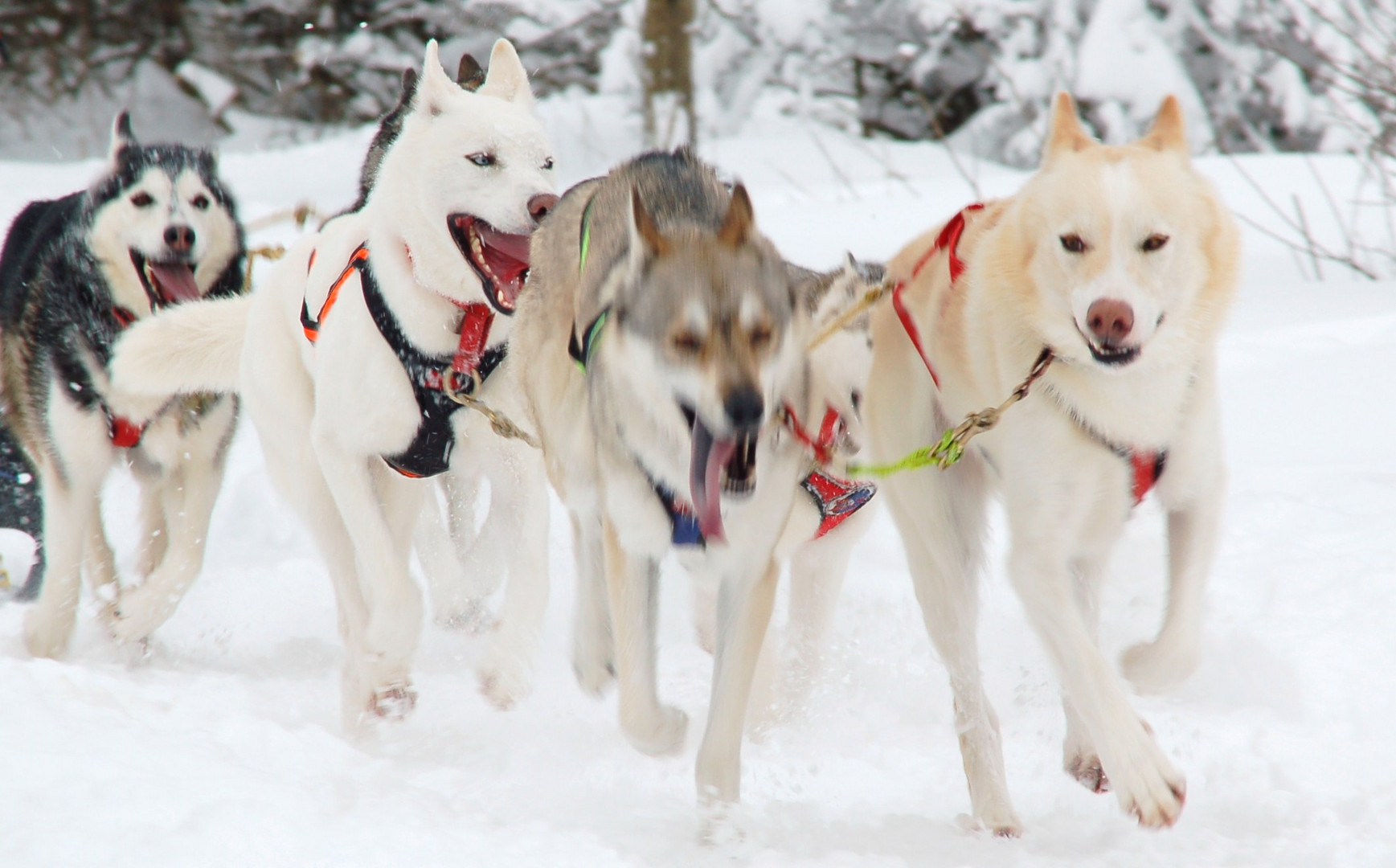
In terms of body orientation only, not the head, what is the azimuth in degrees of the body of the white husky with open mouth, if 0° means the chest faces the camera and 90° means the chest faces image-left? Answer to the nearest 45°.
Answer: approximately 315°

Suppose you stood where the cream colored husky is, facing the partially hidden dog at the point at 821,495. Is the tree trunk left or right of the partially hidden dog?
right

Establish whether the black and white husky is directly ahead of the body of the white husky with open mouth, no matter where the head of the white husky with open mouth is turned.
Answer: no

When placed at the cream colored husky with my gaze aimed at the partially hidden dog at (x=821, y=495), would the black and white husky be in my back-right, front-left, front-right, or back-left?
front-left

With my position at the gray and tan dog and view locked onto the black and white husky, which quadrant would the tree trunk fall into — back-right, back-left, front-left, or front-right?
front-right

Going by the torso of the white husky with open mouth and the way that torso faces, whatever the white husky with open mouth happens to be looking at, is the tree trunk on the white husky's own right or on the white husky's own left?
on the white husky's own left

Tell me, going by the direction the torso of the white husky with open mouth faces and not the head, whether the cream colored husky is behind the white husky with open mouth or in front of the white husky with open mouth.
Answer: in front
